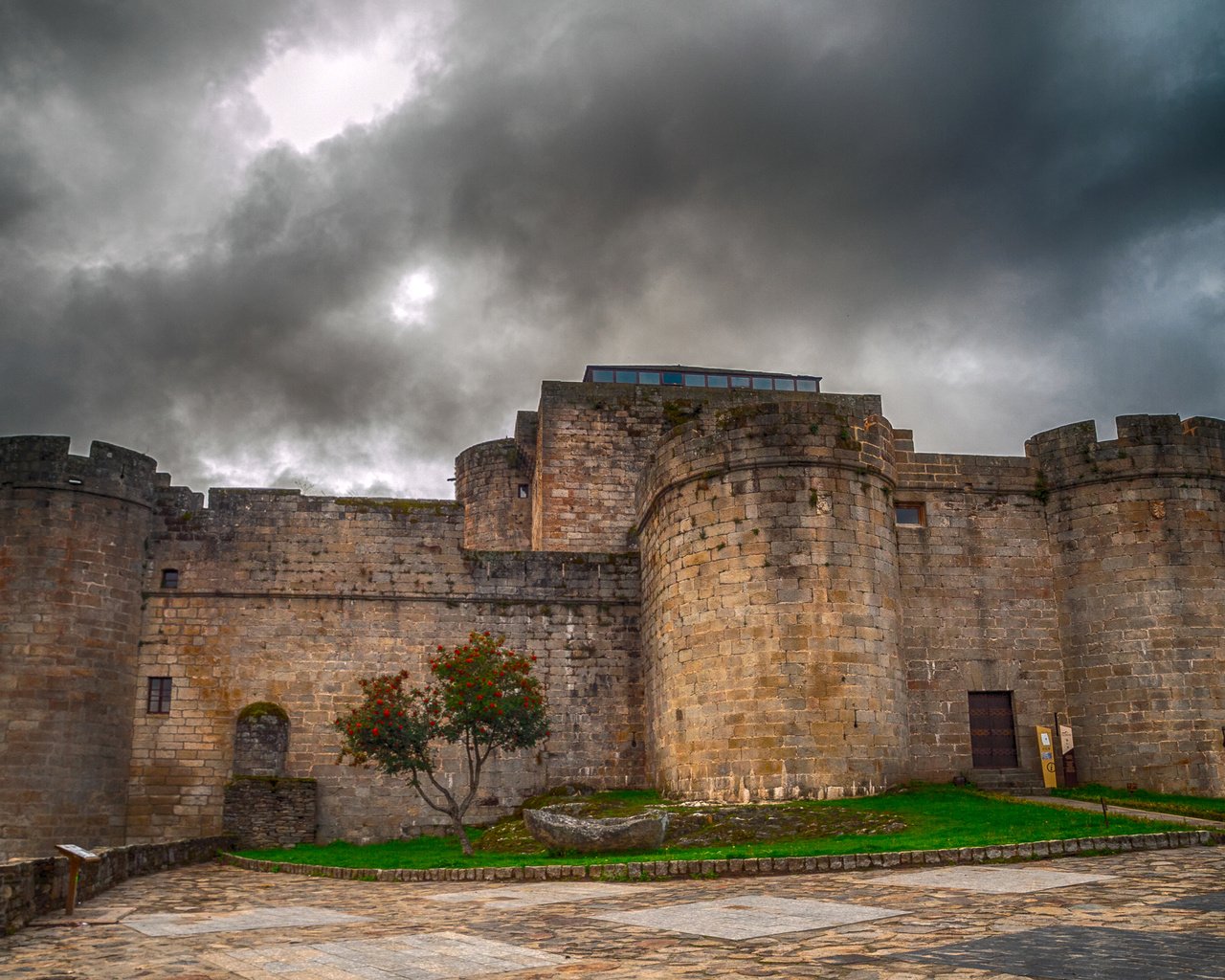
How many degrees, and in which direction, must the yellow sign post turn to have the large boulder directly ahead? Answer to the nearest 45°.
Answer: approximately 45° to its right

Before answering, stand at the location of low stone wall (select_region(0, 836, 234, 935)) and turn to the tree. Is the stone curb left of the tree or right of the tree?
right

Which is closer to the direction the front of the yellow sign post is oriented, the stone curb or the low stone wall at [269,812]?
the stone curb

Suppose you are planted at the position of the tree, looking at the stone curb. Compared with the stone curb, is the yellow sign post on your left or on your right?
left

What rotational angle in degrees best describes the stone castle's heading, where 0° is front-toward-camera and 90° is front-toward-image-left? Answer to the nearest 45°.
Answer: approximately 0°

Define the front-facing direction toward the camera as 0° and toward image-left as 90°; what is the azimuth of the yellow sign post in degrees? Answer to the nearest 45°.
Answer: approximately 0°

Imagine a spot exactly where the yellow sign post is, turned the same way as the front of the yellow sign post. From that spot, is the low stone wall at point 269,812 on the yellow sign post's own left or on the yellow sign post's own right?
on the yellow sign post's own right

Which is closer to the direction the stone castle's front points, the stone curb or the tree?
the stone curb

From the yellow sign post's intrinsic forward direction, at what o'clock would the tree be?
The tree is roughly at 2 o'clock from the yellow sign post.

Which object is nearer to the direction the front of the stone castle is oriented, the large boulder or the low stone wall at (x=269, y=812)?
the large boulder
